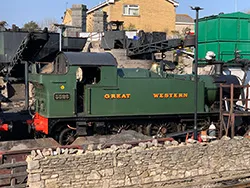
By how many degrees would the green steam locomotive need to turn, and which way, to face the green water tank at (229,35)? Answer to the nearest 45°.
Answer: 0° — it already faces it

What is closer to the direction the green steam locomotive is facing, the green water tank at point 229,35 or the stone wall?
the green water tank

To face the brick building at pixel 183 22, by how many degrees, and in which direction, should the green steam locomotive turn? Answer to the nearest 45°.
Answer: approximately 45° to its left

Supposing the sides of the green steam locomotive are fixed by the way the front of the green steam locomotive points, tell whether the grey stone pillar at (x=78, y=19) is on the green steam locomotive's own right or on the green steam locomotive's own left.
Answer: on the green steam locomotive's own left

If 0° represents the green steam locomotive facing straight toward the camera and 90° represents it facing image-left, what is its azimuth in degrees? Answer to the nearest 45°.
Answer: approximately 225°

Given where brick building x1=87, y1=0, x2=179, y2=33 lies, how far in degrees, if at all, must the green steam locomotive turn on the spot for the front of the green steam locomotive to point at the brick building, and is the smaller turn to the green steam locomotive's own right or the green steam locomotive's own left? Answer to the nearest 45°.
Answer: approximately 45° to the green steam locomotive's own left
